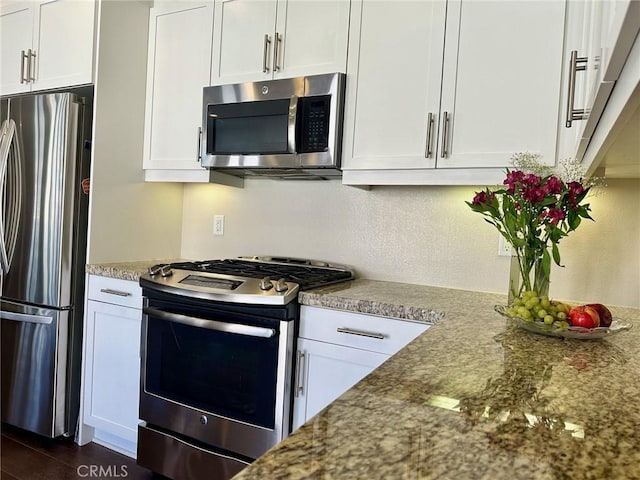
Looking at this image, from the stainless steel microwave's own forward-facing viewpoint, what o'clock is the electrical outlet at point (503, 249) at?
The electrical outlet is roughly at 8 o'clock from the stainless steel microwave.

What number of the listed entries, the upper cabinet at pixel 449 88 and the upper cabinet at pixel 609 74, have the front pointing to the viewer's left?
1

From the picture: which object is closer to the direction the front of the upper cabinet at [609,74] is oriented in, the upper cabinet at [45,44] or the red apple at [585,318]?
the upper cabinet

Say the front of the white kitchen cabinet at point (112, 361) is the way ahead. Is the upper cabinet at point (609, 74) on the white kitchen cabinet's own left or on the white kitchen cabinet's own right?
on the white kitchen cabinet's own left

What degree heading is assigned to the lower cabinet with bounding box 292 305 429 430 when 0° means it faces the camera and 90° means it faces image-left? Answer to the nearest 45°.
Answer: approximately 45°

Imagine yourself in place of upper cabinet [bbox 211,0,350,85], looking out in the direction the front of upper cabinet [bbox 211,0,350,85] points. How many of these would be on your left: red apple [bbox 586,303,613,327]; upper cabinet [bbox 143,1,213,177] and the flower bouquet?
2

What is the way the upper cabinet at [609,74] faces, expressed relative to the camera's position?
facing to the left of the viewer

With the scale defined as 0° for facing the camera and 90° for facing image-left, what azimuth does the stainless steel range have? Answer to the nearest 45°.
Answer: approximately 45°

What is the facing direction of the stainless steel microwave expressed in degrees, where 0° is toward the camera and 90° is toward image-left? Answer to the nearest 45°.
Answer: approximately 45°

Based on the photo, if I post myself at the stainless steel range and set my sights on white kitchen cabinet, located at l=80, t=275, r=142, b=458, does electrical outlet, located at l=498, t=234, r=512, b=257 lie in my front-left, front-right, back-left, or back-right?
back-right

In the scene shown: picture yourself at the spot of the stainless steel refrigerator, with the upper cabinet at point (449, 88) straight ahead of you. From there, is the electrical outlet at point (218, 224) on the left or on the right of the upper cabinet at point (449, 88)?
left
